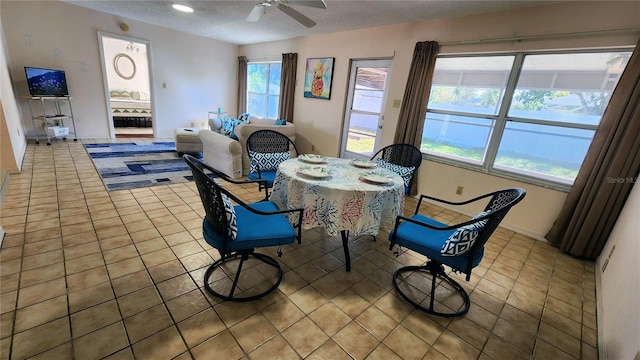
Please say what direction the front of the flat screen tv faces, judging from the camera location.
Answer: facing the viewer and to the right of the viewer

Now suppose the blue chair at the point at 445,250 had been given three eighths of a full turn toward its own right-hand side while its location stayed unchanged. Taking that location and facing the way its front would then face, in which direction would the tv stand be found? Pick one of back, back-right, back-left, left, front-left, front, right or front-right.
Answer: back-left

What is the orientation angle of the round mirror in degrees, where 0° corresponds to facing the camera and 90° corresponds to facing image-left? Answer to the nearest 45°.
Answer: approximately 315°

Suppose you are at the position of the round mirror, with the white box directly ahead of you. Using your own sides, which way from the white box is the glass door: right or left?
left

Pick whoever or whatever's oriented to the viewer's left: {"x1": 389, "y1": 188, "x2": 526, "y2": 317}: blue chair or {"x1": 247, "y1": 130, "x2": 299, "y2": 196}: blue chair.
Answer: {"x1": 389, "y1": 188, "x2": 526, "y2": 317}: blue chair

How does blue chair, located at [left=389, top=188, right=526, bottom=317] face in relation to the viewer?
to the viewer's left

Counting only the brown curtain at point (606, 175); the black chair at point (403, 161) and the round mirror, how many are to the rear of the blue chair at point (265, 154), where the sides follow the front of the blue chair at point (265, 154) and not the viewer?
1

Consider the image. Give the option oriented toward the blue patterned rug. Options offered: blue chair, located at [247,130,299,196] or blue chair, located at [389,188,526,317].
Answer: blue chair, located at [389,188,526,317]

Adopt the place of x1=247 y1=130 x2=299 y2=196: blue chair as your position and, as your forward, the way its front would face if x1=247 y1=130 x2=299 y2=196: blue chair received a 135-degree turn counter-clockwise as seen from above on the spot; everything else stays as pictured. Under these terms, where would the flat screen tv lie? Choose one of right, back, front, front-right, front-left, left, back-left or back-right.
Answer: front-left

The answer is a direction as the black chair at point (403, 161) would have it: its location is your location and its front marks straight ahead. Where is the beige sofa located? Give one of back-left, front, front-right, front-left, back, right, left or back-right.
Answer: front-right

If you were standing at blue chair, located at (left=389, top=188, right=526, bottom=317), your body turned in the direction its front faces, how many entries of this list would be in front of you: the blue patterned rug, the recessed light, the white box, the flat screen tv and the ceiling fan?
5

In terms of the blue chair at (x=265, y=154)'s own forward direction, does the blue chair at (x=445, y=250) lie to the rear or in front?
in front

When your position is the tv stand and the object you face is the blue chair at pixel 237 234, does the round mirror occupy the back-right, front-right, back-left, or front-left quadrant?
back-left

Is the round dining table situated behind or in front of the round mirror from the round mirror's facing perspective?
in front

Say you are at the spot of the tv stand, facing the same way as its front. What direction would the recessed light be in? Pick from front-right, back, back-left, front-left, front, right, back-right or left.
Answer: front

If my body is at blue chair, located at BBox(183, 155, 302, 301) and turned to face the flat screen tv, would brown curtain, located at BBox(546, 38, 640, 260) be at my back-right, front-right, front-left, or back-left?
back-right

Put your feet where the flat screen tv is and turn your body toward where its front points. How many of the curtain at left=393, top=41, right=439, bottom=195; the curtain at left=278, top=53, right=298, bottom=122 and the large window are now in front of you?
3

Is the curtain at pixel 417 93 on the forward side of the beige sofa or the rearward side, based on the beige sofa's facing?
on the rearward side
